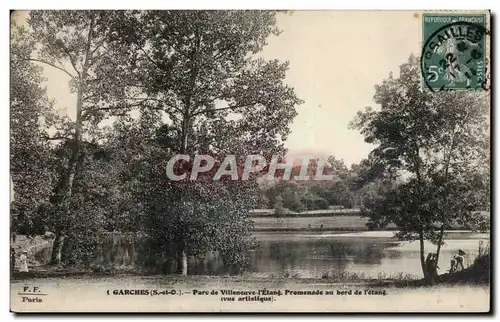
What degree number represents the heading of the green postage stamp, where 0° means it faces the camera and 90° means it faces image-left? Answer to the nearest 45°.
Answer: approximately 0°
